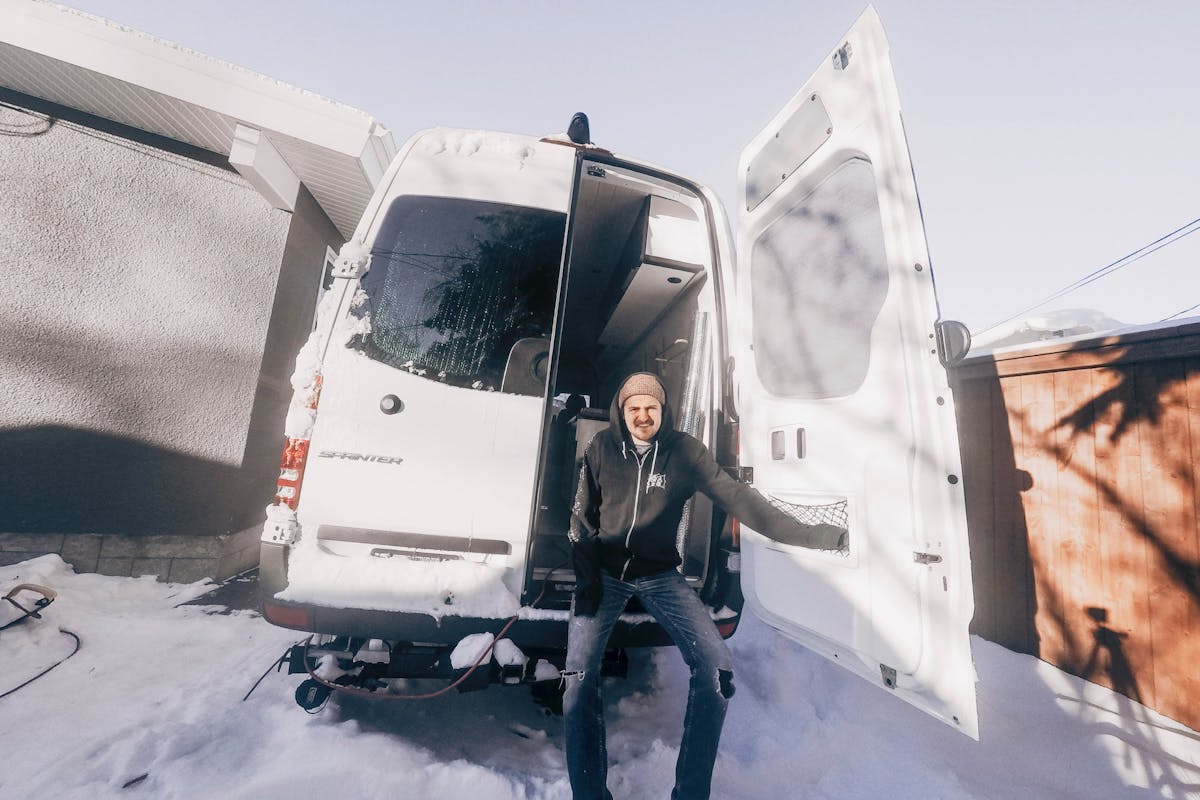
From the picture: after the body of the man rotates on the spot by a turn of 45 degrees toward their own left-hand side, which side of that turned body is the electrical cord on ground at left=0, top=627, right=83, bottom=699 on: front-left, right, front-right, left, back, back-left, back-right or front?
back-right

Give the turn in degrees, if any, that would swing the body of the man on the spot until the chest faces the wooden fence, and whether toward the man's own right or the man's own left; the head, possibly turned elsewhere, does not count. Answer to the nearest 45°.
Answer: approximately 135° to the man's own left

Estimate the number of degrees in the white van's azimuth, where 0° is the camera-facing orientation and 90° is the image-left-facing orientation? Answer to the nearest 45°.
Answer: approximately 180°

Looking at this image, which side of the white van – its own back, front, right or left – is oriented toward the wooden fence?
right

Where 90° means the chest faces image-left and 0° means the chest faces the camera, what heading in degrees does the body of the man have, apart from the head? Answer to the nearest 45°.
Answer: approximately 0°

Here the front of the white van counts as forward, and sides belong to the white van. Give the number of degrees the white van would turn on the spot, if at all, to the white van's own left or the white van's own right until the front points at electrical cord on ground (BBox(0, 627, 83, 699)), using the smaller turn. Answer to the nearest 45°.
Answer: approximately 90° to the white van's own left
